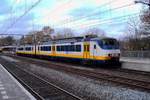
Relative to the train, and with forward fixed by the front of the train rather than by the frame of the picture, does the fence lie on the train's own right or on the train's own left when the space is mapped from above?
on the train's own left

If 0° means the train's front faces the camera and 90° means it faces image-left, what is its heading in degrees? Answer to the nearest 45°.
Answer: approximately 315°
